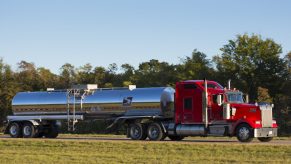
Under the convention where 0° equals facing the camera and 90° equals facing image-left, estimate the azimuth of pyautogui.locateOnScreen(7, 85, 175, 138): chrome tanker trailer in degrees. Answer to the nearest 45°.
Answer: approximately 315°
